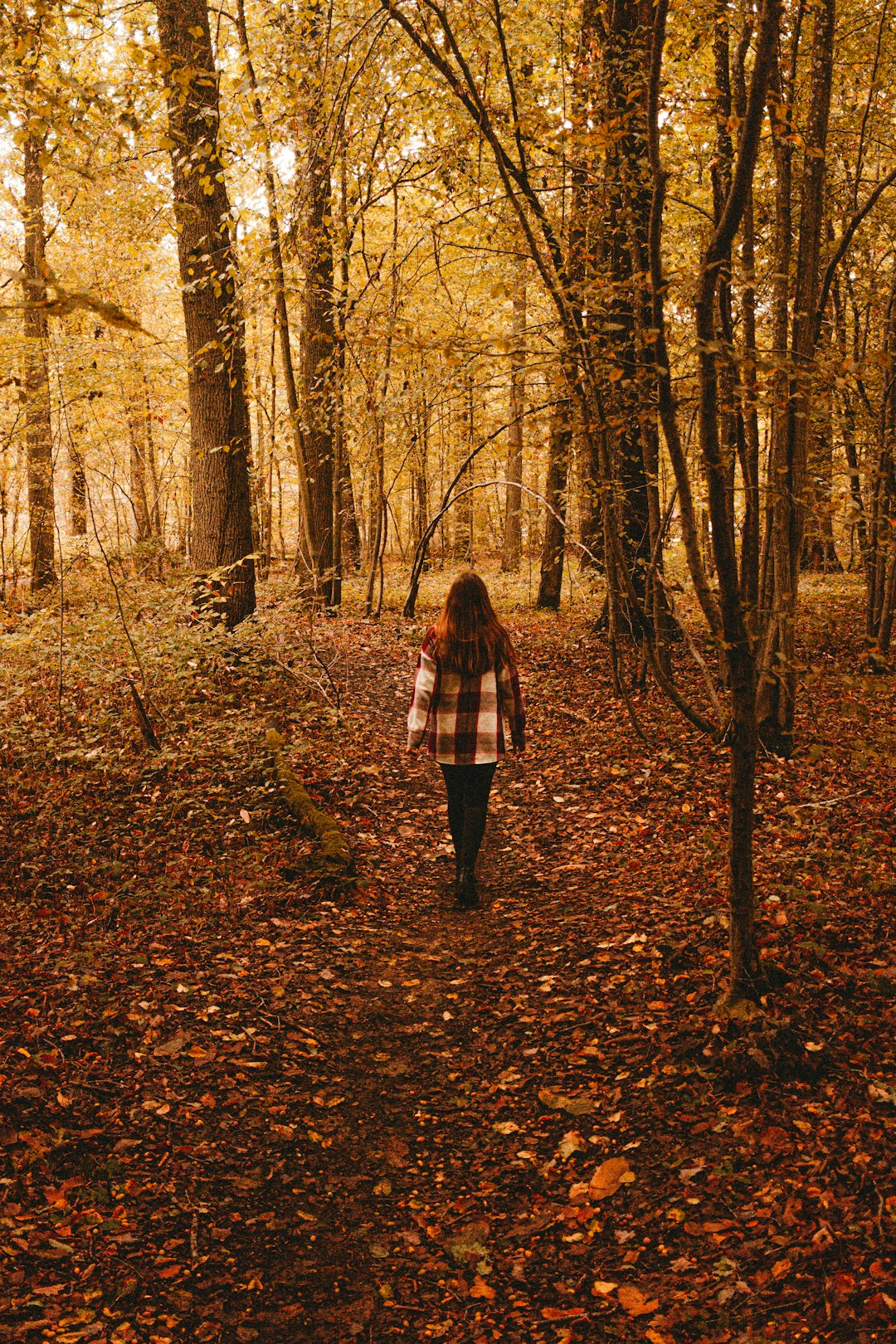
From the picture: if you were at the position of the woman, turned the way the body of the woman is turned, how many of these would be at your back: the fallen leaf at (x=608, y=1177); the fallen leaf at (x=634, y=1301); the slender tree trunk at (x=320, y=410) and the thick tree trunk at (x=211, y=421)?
2

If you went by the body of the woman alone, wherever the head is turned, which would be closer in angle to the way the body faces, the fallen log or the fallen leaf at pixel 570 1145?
the fallen log

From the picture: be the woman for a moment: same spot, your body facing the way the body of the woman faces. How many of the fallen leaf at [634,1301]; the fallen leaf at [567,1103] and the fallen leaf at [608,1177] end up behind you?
3

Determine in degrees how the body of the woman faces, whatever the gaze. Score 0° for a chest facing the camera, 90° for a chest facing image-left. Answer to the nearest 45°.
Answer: approximately 180°

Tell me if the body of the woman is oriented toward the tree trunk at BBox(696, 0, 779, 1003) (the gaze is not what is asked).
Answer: no

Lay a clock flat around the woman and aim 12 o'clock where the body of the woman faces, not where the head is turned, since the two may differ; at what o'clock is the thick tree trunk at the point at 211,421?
The thick tree trunk is roughly at 11 o'clock from the woman.

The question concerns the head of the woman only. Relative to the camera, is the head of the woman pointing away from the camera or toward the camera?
away from the camera

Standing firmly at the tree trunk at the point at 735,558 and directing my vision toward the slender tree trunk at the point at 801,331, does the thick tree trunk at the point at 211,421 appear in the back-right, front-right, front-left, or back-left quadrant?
front-left

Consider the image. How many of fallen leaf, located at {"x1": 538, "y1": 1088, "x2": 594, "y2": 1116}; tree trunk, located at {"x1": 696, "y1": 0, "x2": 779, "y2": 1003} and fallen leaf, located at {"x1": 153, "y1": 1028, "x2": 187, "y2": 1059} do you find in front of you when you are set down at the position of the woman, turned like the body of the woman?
0

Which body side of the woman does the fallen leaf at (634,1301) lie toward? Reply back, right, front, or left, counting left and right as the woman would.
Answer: back

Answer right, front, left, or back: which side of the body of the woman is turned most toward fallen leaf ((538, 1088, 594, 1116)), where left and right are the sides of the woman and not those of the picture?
back

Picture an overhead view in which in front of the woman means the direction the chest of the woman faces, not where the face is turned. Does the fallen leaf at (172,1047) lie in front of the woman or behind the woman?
behind

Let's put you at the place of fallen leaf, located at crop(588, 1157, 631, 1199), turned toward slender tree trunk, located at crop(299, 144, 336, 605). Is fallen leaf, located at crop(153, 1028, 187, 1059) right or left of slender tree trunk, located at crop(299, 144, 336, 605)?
left

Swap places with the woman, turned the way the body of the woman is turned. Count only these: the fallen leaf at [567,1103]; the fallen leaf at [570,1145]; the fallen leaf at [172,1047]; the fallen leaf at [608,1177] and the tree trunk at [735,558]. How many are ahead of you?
0

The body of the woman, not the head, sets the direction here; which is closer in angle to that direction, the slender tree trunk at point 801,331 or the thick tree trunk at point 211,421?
the thick tree trunk

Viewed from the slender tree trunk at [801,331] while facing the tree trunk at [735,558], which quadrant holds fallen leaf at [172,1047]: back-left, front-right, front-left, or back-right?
front-right

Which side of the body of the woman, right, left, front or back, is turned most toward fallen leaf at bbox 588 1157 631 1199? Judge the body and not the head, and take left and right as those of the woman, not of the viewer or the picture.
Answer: back
